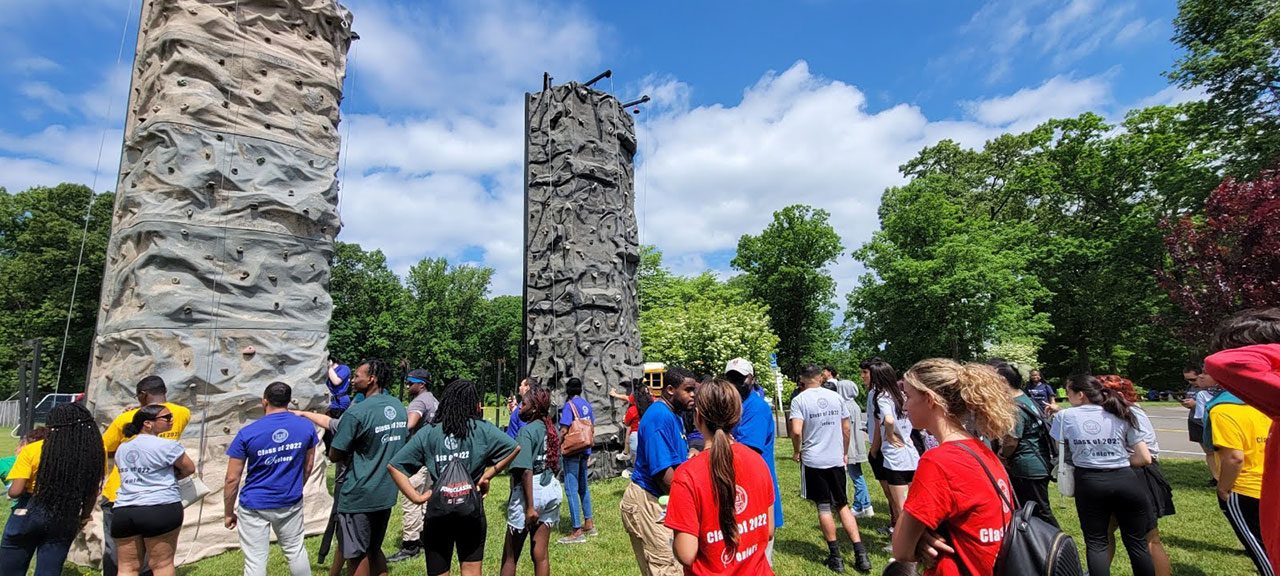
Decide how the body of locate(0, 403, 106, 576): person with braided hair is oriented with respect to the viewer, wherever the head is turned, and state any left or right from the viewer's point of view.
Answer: facing away from the viewer

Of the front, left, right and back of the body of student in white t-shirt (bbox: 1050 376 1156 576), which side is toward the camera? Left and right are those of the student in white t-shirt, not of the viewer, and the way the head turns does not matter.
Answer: back

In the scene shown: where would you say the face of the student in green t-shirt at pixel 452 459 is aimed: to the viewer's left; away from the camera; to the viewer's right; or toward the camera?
away from the camera

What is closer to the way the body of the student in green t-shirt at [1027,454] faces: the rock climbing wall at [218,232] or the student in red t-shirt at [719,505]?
the rock climbing wall

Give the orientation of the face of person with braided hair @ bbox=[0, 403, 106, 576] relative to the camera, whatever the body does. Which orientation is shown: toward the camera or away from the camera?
away from the camera

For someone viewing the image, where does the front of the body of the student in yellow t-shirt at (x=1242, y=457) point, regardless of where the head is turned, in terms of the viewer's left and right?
facing away from the viewer and to the left of the viewer

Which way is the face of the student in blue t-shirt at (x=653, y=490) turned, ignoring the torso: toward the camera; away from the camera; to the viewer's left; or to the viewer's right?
to the viewer's right

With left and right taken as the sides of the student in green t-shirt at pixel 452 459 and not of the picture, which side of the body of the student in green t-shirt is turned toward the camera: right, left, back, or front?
back

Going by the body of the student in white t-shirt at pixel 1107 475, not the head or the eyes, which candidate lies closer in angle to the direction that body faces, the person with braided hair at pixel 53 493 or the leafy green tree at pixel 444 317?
the leafy green tree

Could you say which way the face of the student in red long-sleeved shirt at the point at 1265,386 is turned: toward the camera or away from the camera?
away from the camera

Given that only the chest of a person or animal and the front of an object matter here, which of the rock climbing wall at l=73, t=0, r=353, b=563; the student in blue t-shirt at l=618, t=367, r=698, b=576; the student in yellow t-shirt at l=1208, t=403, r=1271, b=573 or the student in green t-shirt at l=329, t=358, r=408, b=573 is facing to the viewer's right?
the student in blue t-shirt

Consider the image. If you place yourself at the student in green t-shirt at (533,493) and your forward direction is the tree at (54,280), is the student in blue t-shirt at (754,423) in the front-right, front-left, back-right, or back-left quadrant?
back-right
